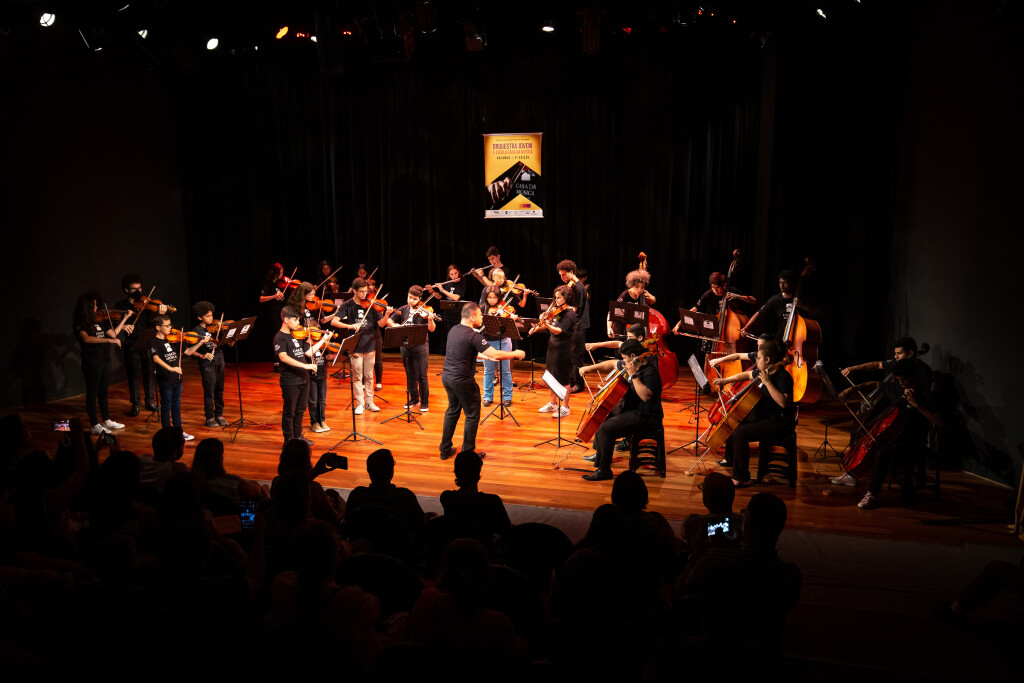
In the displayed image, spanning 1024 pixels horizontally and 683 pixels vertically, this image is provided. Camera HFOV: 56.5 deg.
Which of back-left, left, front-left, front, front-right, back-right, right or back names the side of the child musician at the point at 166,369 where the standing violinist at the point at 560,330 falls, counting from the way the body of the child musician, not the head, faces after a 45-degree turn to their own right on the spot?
left

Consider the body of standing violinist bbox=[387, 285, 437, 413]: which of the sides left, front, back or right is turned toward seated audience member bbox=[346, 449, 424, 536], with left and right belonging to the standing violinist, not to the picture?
front

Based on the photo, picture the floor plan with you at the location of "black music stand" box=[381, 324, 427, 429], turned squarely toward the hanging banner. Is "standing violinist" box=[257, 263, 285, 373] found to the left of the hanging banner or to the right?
left

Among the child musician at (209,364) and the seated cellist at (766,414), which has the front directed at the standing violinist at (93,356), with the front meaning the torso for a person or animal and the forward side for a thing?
the seated cellist

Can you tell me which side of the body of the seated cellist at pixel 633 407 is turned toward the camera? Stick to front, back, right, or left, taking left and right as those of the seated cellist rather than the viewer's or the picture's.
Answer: left

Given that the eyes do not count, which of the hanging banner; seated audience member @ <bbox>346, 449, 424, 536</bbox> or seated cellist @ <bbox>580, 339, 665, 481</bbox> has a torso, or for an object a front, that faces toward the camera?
the hanging banner

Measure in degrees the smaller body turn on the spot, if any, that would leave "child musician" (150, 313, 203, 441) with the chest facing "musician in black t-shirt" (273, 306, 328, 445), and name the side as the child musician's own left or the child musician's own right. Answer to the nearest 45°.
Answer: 0° — they already face them

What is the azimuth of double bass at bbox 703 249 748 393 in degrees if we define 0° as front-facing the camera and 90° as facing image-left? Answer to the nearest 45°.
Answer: approximately 45°

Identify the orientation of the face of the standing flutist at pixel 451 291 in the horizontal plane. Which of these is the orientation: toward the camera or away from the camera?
toward the camera

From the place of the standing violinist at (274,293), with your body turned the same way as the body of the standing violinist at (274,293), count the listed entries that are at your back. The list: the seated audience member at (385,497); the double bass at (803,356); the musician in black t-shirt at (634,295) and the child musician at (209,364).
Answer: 0

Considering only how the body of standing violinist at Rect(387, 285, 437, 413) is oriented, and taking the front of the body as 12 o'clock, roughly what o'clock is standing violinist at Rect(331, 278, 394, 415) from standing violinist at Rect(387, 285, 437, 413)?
standing violinist at Rect(331, 278, 394, 415) is roughly at 3 o'clock from standing violinist at Rect(387, 285, 437, 413).

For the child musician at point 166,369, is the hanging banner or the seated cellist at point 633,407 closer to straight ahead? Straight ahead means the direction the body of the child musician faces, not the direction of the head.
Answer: the seated cellist

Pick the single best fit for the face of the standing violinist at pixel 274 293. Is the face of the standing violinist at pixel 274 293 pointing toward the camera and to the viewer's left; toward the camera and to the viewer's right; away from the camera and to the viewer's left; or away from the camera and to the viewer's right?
toward the camera and to the viewer's right

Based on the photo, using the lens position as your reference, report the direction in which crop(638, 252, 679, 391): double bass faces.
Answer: facing the viewer and to the left of the viewer

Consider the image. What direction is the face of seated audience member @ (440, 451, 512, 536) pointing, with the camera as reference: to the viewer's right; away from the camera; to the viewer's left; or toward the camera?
away from the camera

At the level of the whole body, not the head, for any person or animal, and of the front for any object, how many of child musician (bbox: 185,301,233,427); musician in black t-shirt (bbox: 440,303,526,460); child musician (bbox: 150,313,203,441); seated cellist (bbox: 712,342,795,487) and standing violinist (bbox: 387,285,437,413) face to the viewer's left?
1

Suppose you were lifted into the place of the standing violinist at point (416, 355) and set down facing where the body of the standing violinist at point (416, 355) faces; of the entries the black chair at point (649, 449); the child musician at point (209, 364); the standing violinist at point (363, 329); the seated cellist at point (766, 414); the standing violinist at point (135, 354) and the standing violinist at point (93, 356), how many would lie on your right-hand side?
4

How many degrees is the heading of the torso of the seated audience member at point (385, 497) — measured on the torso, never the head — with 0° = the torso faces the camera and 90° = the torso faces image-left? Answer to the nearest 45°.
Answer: approximately 180°

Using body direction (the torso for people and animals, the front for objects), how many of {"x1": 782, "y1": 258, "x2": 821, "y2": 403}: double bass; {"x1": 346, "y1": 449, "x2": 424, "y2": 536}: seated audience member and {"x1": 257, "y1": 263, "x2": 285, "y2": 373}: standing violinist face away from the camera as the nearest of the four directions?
1
